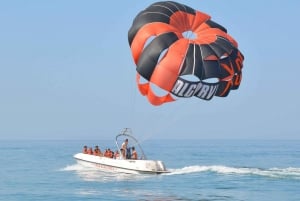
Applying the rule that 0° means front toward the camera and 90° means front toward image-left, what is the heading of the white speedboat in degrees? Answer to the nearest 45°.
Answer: approximately 90°
